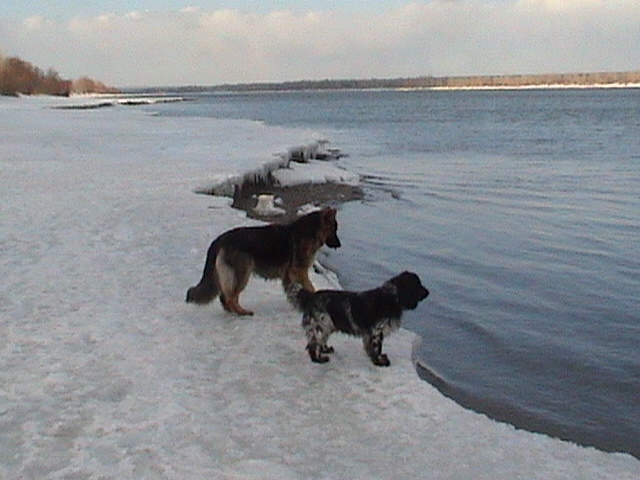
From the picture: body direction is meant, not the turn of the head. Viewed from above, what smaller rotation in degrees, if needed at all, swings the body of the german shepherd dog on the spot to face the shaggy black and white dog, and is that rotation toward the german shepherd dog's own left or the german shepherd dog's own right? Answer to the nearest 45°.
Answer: approximately 45° to the german shepherd dog's own right

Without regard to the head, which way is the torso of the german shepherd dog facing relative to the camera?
to the viewer's right
